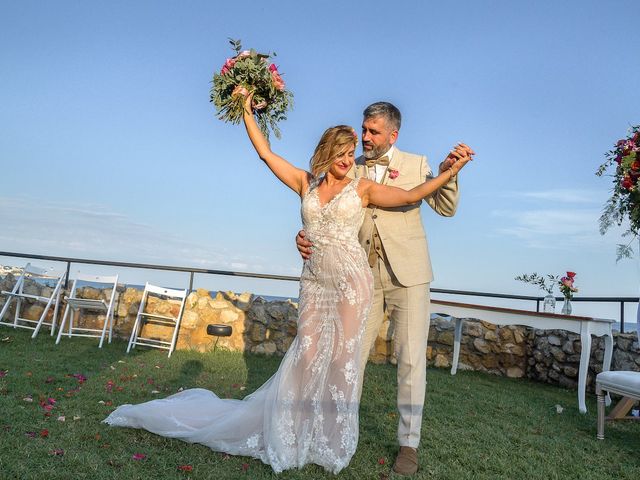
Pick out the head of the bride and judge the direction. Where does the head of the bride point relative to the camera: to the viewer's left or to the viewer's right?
to the viewer's right

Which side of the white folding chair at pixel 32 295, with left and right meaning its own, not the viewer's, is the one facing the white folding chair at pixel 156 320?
left

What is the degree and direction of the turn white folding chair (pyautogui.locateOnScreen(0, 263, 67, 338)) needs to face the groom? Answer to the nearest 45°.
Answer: approximately 45° to its left

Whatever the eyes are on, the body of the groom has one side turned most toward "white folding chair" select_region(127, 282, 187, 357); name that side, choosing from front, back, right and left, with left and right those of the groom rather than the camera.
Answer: right

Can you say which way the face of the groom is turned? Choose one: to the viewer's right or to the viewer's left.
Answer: to the viewer's left

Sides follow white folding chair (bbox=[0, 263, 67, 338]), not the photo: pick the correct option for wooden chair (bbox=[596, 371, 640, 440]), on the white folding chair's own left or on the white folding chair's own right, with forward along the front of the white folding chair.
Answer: on the white folding chair's own left

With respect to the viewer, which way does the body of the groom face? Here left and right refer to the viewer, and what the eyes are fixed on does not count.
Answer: facing the viewer and to the left of the viewer
